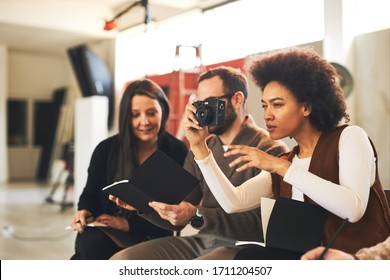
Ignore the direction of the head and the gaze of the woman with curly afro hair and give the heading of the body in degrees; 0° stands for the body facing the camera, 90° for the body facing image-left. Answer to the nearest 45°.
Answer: approximately 45°

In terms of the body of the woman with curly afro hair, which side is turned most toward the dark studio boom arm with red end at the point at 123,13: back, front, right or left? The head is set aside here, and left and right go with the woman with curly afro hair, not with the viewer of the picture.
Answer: right
